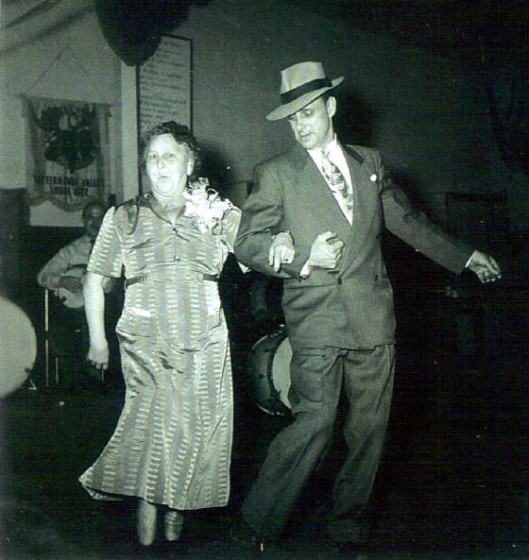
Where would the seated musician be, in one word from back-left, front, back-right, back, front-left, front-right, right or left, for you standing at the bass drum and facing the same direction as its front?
back

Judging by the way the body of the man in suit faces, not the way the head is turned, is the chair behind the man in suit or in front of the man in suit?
behind

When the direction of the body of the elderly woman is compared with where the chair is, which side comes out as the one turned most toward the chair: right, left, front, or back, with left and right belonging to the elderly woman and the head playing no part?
back

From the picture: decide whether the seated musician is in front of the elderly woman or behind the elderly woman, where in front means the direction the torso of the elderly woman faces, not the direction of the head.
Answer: behind

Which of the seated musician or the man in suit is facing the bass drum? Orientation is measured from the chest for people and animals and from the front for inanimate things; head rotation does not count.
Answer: the seated musician
